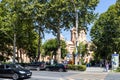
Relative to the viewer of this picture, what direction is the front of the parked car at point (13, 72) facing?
facing the viewer and to the right of the viewer
